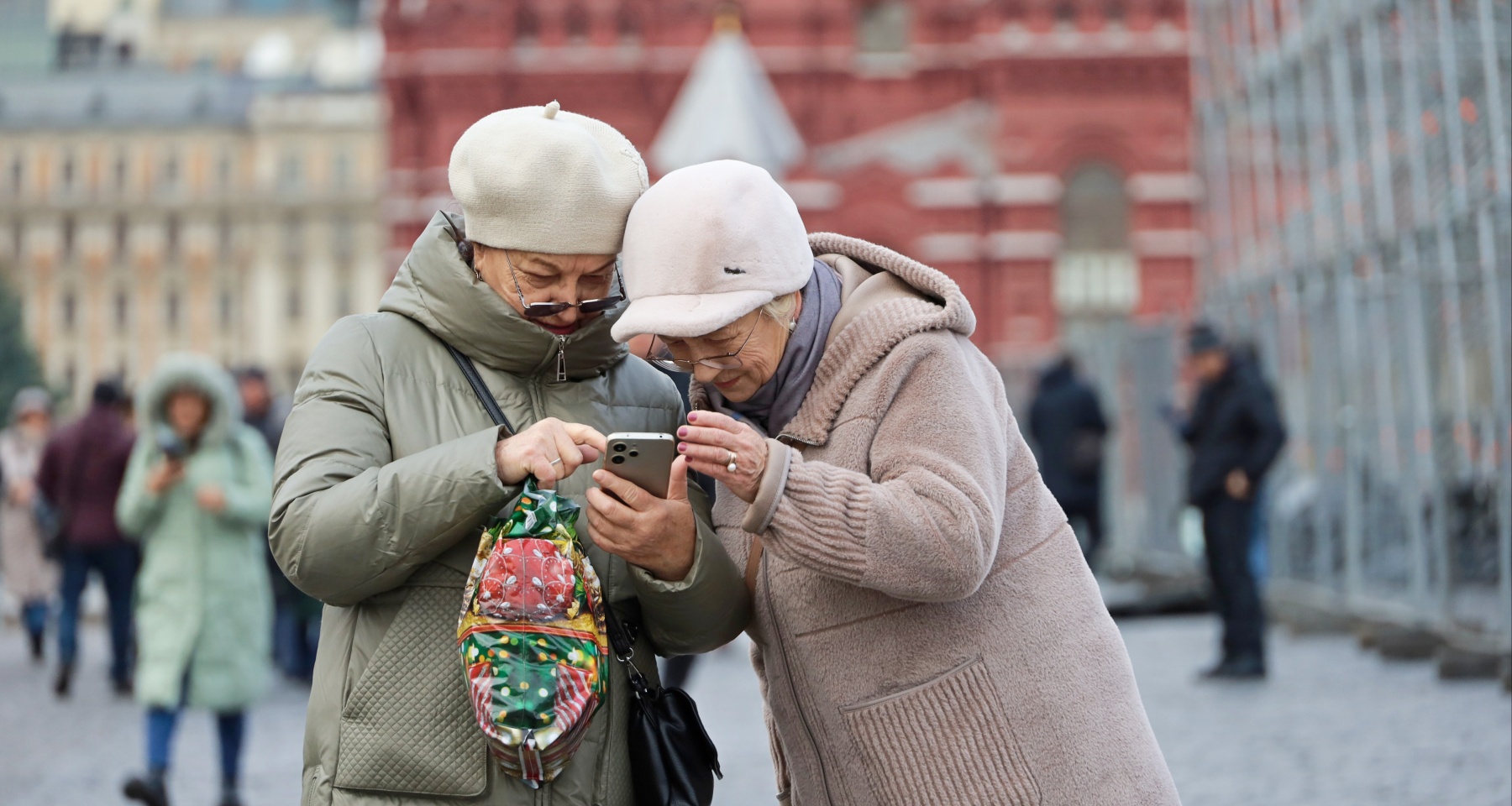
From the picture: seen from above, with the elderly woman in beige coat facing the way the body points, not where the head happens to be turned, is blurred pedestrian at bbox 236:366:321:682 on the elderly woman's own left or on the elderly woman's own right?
on the elderly woman's own right

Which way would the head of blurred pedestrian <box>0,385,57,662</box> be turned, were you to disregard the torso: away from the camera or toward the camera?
toward the camera

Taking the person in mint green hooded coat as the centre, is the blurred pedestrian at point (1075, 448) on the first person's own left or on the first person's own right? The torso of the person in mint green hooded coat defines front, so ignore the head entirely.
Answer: on the first person's own left

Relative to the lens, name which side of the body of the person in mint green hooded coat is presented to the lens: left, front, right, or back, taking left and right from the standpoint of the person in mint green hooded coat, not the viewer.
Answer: front

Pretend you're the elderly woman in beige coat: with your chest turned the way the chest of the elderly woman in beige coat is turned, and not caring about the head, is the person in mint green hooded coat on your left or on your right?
on your right

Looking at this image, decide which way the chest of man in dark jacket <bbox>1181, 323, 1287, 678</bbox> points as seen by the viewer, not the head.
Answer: to the viewer's left

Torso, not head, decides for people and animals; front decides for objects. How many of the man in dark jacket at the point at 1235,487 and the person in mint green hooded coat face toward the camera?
1

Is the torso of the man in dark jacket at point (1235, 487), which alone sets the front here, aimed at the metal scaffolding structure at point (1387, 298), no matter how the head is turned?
no

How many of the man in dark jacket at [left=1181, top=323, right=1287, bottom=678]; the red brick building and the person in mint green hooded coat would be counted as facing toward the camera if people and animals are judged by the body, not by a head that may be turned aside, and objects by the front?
2

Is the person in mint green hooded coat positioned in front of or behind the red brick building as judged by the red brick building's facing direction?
in front

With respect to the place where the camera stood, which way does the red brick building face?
facing the viewer

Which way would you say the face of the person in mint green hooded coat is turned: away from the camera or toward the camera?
toward the camera

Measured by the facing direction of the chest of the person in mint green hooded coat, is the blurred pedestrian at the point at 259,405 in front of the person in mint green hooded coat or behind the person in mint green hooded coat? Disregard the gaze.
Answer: behind

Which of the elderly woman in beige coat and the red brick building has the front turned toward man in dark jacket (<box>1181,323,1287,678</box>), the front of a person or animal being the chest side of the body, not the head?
the red brick building

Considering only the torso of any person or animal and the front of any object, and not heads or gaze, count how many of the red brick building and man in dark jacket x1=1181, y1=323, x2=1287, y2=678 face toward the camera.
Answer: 1
